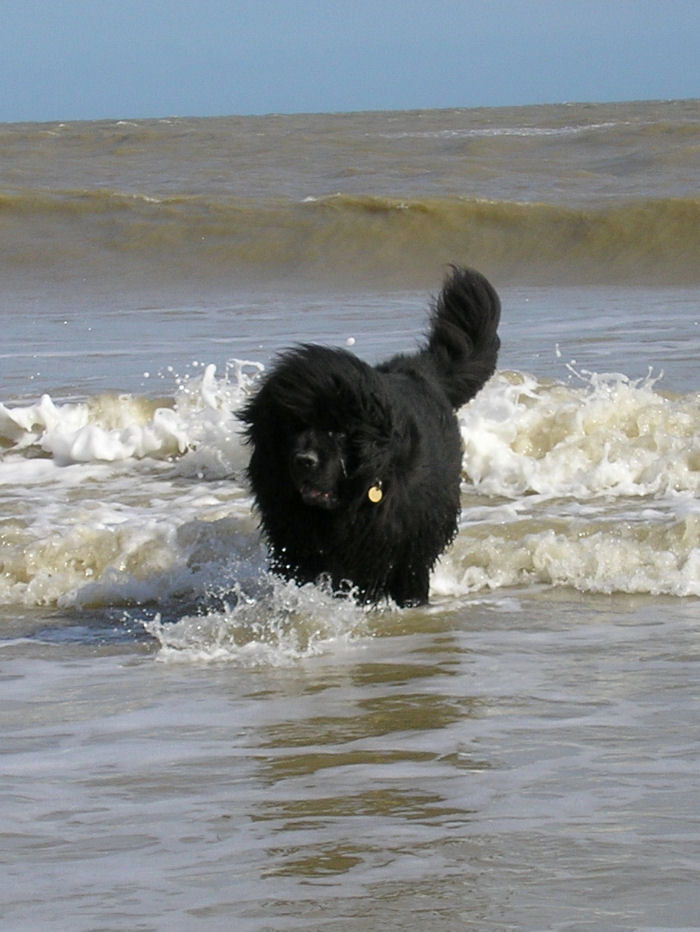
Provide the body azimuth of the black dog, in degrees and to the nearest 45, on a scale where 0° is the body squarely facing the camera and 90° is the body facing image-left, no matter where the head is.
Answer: approximately 45°
